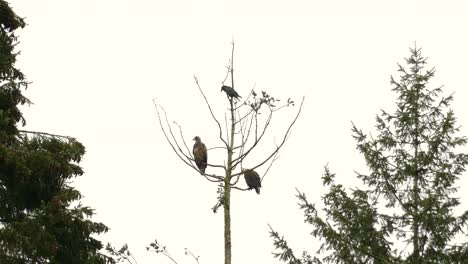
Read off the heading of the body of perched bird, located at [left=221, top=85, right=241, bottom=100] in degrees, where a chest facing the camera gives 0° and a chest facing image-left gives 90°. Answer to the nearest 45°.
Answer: approximately 90°

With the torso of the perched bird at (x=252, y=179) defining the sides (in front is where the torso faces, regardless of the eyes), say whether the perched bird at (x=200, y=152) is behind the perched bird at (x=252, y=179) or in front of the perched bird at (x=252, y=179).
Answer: in front

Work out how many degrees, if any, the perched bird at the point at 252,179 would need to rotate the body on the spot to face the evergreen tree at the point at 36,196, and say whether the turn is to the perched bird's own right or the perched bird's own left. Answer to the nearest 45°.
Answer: approximately 45° to the perched bird's own left

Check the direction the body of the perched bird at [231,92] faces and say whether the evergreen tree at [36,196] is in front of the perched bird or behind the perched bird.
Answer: in front

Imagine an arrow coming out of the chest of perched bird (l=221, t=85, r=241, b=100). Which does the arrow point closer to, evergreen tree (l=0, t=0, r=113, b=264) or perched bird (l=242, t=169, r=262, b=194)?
the evergreen tree

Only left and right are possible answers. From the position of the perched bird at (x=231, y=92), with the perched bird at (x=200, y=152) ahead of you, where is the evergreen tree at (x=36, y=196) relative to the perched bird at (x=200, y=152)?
left

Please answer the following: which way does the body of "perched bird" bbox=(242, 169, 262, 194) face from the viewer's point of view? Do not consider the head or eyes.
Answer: to the viewer's left
